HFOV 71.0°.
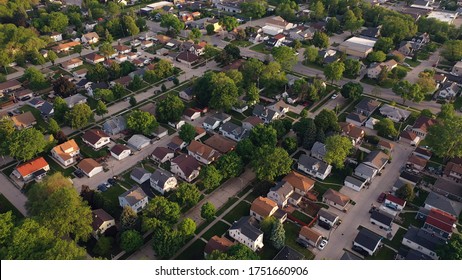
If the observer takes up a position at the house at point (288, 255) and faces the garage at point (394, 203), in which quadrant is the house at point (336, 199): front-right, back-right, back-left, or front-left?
front-left

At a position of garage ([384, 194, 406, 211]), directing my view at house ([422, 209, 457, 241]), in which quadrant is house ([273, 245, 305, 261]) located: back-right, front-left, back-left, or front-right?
back-right

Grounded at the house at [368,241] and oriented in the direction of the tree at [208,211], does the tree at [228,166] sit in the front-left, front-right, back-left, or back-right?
front-right

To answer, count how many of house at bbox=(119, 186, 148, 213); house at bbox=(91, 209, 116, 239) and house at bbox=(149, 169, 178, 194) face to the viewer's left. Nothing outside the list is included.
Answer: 0

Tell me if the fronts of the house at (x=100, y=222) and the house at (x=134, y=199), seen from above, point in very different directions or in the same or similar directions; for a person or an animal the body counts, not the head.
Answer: same or similar directions

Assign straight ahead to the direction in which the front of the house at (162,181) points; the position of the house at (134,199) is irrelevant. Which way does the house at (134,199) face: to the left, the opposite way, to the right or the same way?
the same way
